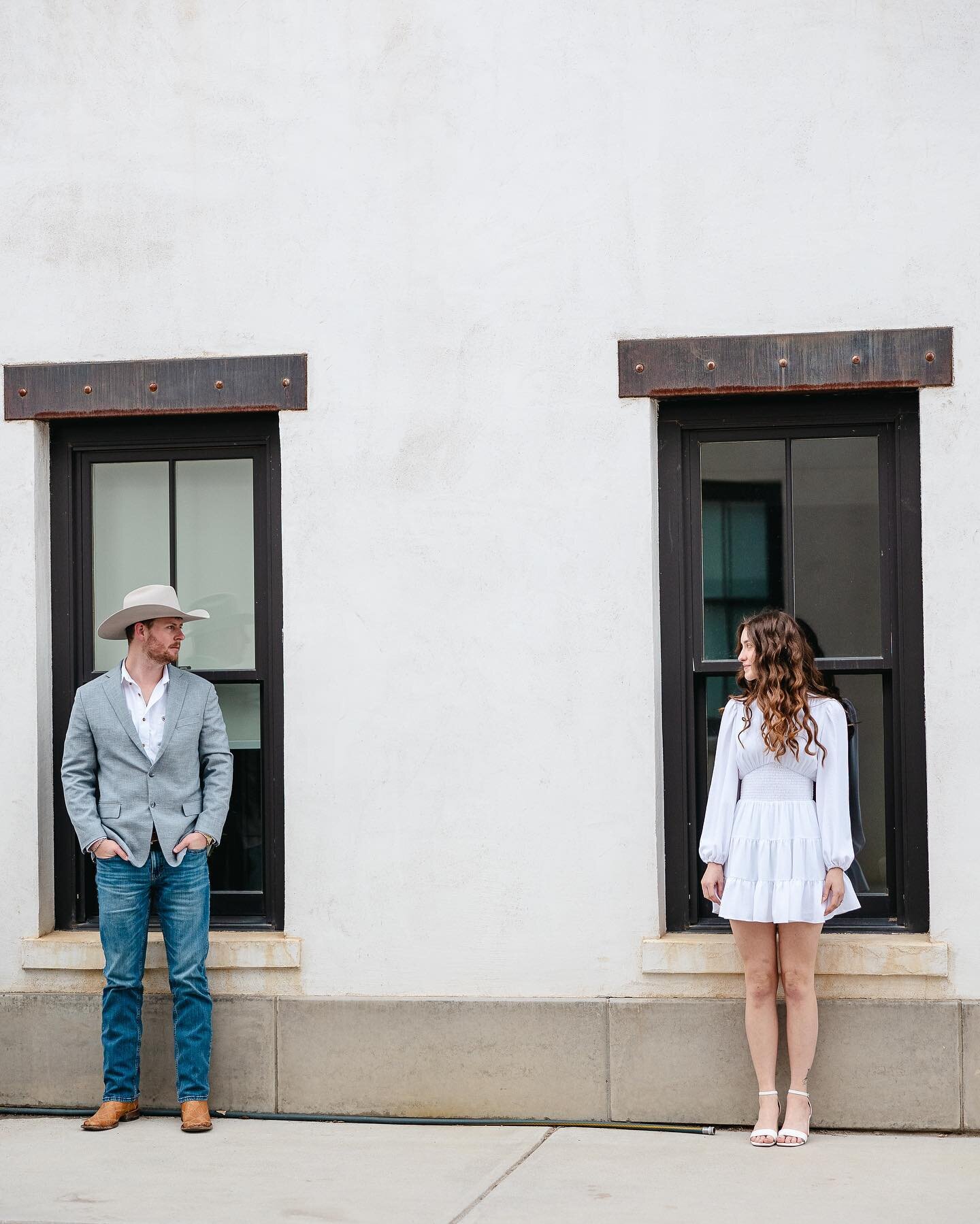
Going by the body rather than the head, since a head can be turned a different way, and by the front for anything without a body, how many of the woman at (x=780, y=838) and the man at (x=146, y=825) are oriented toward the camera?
2

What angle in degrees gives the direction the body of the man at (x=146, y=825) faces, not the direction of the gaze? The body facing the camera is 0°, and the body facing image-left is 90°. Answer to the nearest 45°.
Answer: approximately 0°

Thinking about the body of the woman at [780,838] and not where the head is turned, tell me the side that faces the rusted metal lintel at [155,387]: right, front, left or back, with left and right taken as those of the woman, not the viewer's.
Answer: right

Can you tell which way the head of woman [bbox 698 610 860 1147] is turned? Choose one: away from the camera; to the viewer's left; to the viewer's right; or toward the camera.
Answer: to the viewer's left

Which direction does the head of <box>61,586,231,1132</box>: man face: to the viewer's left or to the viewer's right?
to the viewer's right

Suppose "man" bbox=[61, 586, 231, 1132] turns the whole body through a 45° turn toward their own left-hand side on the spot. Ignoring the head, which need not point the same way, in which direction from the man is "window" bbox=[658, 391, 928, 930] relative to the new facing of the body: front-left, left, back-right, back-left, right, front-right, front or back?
front-left

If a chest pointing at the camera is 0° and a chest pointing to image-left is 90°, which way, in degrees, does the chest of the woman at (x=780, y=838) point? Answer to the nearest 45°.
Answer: approximately 0°

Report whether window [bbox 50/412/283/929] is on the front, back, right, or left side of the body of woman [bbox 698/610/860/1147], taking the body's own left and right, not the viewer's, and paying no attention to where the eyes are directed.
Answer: right
